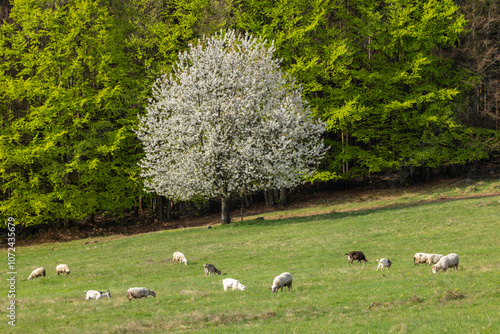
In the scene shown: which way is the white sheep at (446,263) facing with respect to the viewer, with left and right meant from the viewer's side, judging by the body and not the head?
facing to the left of the viewer

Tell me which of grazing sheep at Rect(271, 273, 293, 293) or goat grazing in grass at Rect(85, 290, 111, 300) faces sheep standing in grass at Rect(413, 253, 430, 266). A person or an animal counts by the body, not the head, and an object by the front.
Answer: goat grazing in grass at Rect(85, 290, 111, 300)

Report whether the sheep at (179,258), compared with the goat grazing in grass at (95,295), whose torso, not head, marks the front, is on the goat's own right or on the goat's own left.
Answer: on the goat's own left

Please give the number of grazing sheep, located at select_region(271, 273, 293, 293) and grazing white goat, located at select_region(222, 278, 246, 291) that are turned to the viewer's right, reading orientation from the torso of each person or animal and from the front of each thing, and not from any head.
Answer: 1

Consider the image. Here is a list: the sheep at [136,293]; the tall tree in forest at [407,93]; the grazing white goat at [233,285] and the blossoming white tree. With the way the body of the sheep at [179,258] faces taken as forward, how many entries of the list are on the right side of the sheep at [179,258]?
2

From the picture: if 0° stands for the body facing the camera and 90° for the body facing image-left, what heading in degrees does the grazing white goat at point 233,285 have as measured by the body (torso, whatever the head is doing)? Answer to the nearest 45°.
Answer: approximately 270°

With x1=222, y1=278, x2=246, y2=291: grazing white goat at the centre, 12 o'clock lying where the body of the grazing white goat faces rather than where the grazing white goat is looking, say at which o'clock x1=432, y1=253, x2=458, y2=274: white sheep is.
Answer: The white sheep is roughly at 12 o'clock from the grazing white goat.

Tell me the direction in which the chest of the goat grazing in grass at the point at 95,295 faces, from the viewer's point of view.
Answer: to the viewer's right
